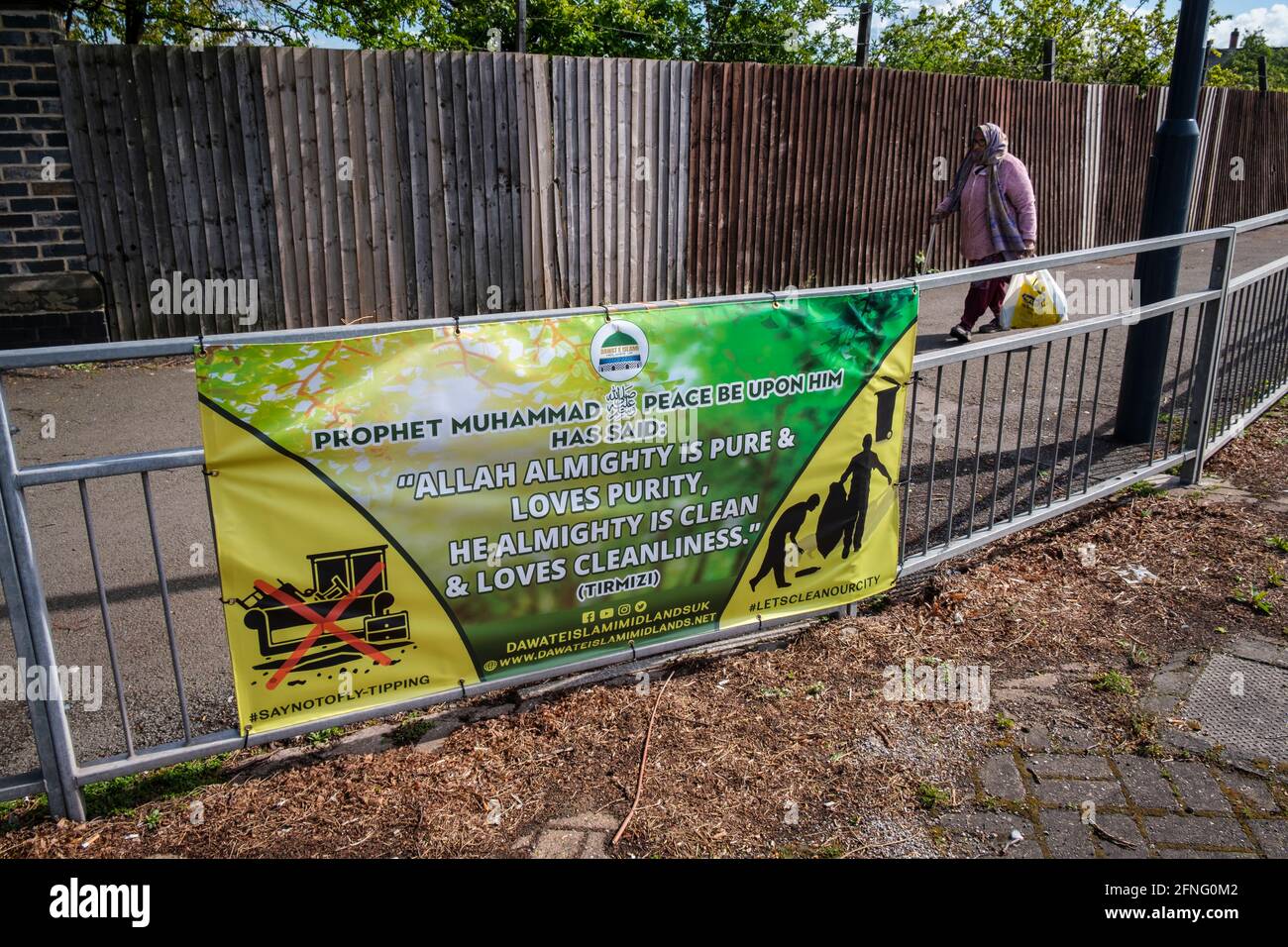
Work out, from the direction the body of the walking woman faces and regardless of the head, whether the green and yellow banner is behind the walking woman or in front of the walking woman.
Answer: in front

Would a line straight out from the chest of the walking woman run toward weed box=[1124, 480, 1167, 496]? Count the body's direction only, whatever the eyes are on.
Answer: no

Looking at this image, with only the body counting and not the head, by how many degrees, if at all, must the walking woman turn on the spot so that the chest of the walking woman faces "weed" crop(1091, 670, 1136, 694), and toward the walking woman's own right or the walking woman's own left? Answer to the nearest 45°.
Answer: approximately 45° to the walking woman's own left

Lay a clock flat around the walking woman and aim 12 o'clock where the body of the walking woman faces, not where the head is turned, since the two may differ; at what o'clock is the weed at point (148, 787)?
The weed is roughly at 11 o'clock from the walking woman.

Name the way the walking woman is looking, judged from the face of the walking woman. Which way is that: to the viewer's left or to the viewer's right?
to the viewer's left

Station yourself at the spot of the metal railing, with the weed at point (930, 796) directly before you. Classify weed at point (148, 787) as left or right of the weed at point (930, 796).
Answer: right

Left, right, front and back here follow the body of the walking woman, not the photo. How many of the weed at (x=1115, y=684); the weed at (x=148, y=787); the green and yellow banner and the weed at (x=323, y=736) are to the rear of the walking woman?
0

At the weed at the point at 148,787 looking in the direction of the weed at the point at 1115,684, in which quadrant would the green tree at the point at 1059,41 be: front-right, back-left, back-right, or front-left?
front-left

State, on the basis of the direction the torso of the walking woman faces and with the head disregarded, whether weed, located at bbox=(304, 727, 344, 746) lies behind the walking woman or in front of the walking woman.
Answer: in front

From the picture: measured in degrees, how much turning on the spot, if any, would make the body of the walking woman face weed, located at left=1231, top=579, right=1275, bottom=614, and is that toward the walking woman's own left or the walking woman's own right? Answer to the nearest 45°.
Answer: approximately 45° to the walking woman's own left

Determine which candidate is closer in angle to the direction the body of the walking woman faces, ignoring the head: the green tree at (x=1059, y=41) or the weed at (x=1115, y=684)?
the weed

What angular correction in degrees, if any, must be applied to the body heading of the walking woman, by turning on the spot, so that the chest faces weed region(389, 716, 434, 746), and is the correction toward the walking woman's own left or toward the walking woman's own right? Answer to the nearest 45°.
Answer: approximately 45° to the walking woman's own left

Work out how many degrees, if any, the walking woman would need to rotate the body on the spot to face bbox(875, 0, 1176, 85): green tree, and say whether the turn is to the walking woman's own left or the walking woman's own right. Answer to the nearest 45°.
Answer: approximately 135° to the walking woman's own right
